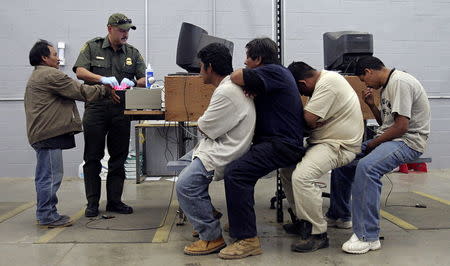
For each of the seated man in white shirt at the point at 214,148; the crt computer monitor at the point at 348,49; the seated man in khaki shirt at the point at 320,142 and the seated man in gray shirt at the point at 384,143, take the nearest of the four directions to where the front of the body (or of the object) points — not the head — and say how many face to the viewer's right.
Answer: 0

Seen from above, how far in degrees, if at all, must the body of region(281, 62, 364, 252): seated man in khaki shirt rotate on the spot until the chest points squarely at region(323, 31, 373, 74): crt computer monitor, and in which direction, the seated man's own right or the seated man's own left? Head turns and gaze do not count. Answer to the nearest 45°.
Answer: approximately 90° to the seated man's own right

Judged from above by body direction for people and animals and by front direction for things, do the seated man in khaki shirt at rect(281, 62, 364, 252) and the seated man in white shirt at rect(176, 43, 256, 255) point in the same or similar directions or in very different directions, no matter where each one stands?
same or similar directions

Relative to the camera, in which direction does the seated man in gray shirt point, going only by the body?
to the viewer's left

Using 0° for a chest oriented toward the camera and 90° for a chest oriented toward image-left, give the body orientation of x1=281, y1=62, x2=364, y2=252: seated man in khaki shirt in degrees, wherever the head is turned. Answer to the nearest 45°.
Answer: approximately 90°

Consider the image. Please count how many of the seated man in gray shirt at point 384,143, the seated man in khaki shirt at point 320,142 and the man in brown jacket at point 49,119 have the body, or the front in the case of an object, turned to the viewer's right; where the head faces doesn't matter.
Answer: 1

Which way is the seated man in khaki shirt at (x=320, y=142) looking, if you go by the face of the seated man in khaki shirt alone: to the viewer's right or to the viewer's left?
to the viewer's left

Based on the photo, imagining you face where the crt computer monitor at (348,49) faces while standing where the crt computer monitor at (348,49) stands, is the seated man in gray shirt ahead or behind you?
behind

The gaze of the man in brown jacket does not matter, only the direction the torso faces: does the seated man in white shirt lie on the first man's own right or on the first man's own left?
on the first man's own right

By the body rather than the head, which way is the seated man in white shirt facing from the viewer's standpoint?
to the viewer's left

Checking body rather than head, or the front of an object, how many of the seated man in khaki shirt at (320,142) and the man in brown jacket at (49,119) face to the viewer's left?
1

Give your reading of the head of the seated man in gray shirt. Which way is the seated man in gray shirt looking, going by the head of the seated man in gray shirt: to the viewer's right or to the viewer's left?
to the viewer's left
